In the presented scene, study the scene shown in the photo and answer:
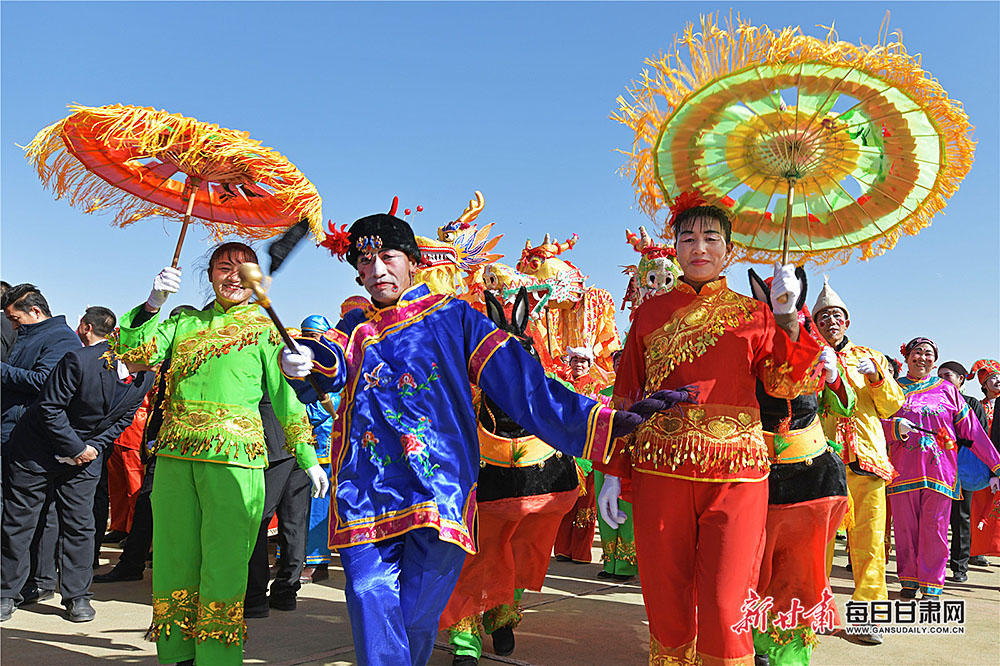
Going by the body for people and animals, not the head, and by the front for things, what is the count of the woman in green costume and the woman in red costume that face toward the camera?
2

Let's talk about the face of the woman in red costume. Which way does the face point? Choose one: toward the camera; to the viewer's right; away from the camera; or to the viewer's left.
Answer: toward the camera

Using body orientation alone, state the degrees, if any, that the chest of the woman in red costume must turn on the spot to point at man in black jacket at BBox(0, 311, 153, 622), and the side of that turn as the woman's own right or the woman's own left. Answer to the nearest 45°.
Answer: approximately 90° to the woman's own right

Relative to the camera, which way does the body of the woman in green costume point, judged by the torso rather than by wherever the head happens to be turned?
toward the camera

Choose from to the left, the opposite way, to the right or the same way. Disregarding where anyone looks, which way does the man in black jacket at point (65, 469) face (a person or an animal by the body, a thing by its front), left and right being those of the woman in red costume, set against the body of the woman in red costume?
to the left

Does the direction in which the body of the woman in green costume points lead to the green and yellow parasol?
no

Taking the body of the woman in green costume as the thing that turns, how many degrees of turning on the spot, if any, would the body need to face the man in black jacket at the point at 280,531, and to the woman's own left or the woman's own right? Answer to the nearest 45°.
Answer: approximately 180°

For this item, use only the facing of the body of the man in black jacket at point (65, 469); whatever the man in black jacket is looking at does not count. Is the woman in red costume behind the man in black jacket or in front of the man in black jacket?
in front

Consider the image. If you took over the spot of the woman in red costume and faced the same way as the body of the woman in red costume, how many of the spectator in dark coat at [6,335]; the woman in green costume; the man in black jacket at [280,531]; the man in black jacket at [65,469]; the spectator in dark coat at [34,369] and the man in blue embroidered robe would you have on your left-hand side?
0

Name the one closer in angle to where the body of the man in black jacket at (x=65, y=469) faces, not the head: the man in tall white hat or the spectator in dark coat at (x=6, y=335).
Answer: the man in tall white hat

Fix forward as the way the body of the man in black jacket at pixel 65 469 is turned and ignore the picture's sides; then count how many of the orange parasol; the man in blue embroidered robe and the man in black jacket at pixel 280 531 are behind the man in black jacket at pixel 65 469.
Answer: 0

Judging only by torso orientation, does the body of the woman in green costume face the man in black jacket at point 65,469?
no

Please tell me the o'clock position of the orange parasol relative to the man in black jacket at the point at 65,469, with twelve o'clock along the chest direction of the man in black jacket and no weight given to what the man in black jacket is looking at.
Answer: The orange parasol is roughly at 1 o'clock from the man in black jacket.

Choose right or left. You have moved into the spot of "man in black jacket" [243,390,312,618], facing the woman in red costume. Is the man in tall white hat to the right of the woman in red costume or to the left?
left

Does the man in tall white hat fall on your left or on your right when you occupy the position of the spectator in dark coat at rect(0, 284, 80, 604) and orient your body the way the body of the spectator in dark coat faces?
on your left

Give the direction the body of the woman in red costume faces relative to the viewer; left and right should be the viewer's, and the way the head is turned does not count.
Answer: facing the viewer

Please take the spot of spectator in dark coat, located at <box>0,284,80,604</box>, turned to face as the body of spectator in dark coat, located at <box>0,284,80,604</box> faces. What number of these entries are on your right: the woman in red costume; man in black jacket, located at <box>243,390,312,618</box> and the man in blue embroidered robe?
0
